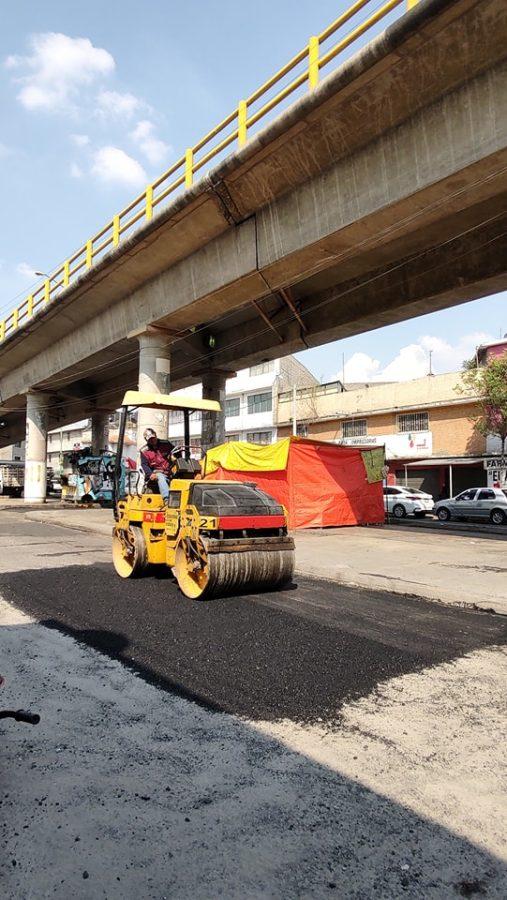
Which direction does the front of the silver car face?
to the viewer's left

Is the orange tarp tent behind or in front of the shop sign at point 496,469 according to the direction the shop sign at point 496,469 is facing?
in front

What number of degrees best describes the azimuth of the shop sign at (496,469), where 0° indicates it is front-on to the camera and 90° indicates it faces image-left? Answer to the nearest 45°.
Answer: approximately 0°

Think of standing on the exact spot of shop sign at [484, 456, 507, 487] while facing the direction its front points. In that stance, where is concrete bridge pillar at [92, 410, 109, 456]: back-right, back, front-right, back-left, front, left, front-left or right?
right

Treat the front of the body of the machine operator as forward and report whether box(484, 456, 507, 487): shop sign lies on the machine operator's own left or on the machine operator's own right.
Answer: on the machine operator's own left

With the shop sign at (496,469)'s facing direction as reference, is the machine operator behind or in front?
in front

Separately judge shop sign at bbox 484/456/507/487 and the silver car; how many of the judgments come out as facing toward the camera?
1

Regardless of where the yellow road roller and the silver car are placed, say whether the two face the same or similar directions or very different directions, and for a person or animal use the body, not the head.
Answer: very different directions

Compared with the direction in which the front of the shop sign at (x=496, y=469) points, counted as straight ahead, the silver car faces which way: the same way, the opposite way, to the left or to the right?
to the right

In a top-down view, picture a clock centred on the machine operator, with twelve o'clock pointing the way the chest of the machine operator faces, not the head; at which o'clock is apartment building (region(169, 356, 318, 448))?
The apartment building is roughly at 8 o'clock from the machine operator.

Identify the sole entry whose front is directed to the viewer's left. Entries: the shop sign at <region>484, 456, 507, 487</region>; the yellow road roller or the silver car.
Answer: the silver car
